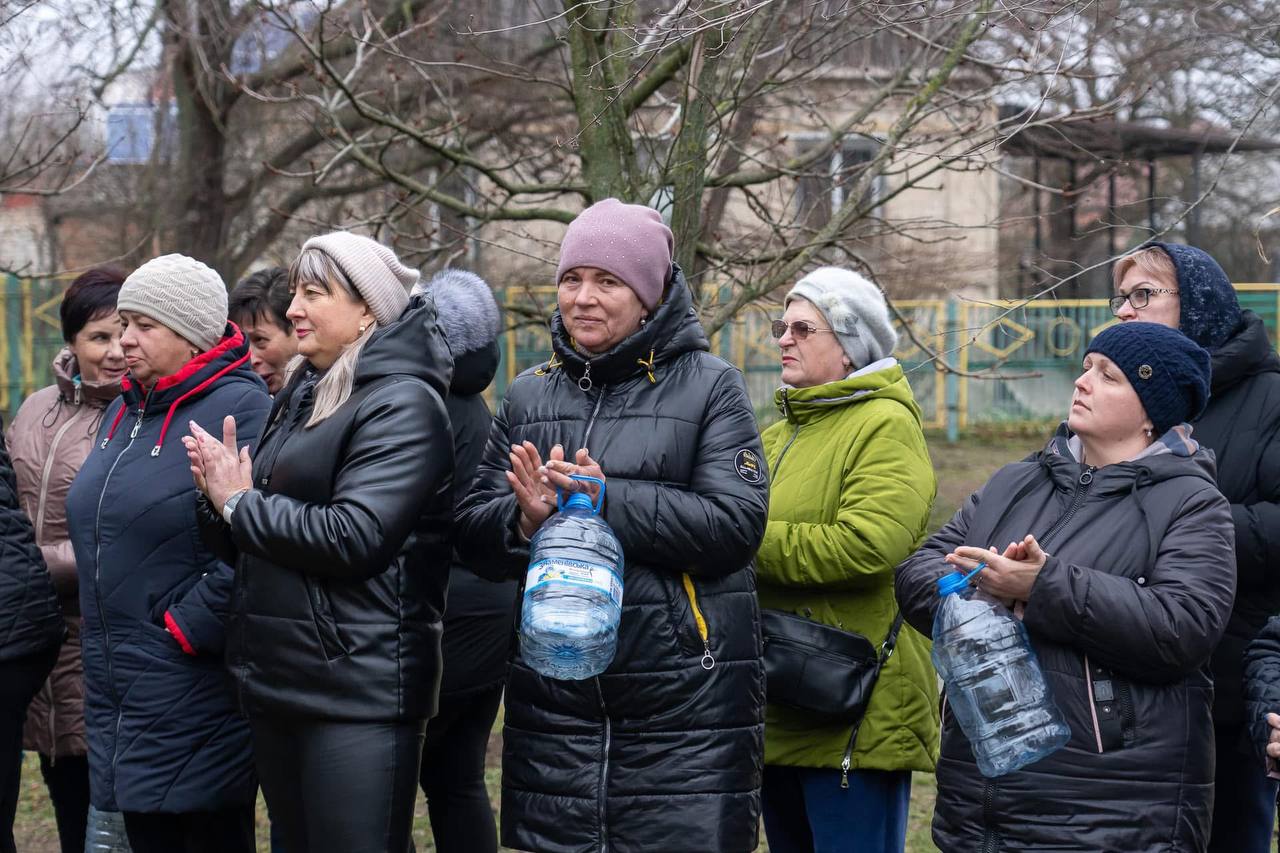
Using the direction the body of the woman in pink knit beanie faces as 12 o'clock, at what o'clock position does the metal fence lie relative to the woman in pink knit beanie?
The metal fence is roughly at 5 o'clock from the woman in pink knit beanie.

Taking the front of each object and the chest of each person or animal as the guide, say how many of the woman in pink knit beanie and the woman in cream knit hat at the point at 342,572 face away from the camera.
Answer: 0

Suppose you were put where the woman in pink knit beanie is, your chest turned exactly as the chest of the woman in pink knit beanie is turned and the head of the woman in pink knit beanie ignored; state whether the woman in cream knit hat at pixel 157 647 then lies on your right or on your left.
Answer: on your right

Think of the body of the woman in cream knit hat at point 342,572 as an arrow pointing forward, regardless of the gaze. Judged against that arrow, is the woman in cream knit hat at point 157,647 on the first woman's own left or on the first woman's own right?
on the first woman's own right

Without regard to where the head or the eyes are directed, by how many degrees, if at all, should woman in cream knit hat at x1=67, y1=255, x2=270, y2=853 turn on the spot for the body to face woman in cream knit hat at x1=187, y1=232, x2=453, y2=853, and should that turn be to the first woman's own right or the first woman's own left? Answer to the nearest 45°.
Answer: approximately 90° to the first woman's own left

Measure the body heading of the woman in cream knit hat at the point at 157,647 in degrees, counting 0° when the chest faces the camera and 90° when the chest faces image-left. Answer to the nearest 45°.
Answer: approximately 45°

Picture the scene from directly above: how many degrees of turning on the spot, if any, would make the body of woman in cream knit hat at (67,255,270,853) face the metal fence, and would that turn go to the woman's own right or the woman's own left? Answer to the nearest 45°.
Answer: approximately 180°

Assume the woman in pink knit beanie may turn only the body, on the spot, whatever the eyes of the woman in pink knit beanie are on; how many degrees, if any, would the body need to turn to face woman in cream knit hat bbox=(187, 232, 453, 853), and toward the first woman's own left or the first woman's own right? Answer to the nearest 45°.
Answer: approximately 45° to the first woman's own right

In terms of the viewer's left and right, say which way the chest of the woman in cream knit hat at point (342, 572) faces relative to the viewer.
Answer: facing to the left of the viewer

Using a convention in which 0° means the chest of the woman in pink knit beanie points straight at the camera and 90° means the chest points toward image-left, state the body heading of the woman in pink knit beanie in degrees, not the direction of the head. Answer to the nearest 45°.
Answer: approximately 45°
